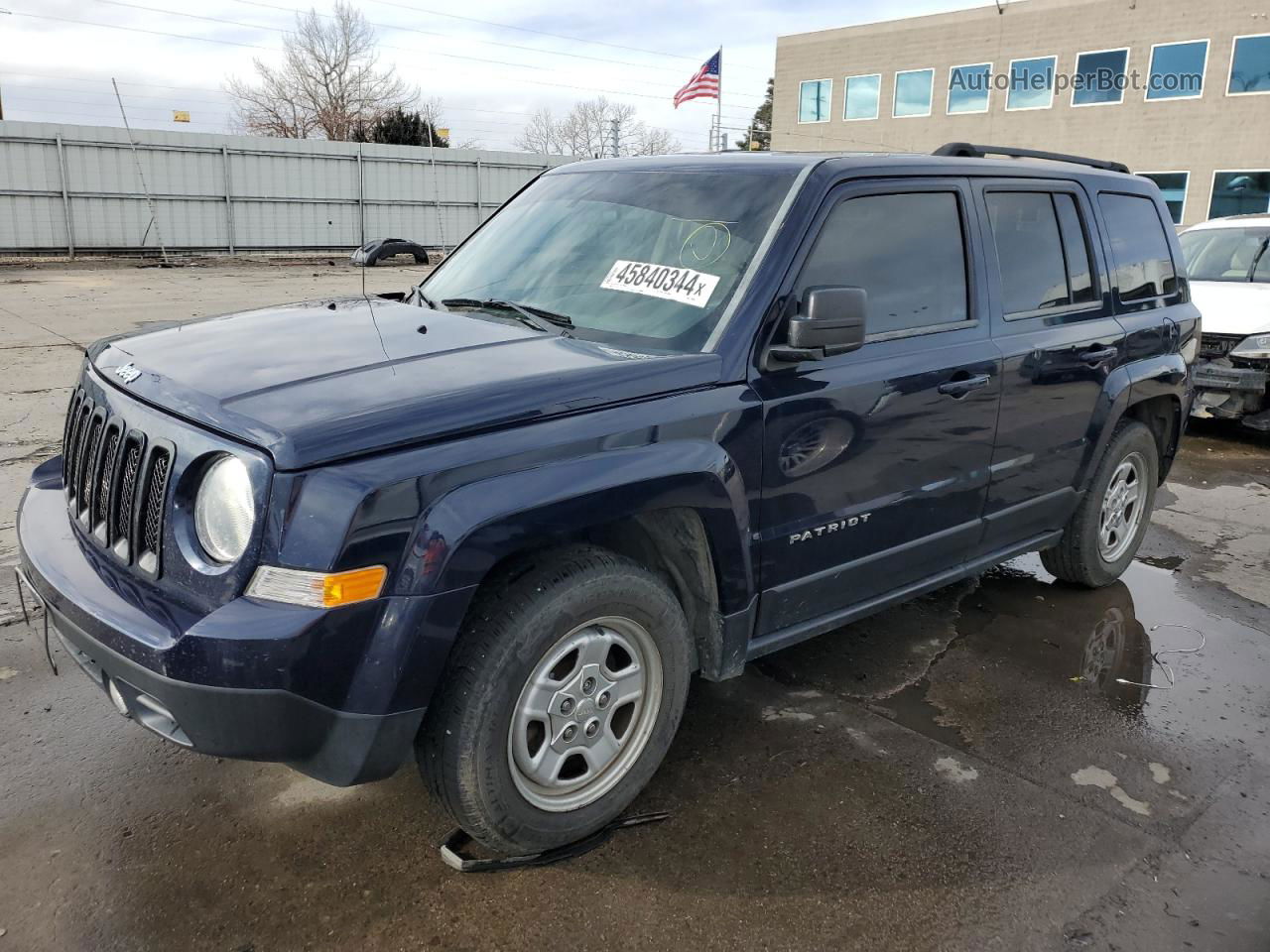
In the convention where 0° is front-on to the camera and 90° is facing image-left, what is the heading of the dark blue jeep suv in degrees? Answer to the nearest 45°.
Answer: approximately 45°

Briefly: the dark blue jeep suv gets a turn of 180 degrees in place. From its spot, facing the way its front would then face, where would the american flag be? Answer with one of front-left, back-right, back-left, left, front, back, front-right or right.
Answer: front-left

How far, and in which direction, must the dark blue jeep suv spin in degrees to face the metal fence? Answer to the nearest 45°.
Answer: approximately 135° to its right

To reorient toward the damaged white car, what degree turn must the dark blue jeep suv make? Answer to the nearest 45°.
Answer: approximately 180°
